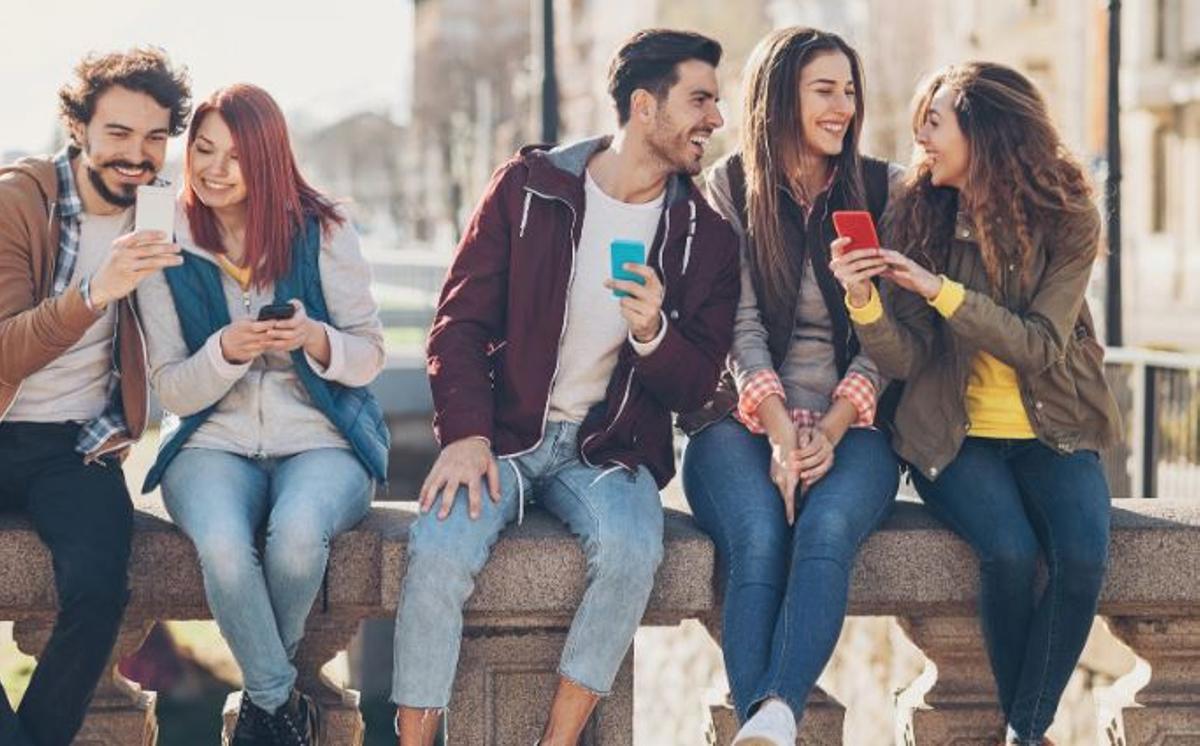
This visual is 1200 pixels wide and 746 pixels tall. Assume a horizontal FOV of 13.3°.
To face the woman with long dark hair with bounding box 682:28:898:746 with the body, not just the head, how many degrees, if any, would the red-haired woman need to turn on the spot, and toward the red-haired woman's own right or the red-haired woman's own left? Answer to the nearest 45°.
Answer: approximately 90° to the red-haired woman's own left

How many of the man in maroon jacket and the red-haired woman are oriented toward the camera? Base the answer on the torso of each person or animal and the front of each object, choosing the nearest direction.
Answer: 2

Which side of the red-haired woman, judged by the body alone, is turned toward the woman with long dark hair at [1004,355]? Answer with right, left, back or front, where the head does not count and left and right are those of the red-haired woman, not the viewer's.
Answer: left

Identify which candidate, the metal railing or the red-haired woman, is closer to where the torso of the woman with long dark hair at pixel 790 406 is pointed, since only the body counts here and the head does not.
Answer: the red-haired woman

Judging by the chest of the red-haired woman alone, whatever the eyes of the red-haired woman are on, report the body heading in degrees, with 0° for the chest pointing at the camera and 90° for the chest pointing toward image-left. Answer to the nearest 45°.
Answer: approximately 0°

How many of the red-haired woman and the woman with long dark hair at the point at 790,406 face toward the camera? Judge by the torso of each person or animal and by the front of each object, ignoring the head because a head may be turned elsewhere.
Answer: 2

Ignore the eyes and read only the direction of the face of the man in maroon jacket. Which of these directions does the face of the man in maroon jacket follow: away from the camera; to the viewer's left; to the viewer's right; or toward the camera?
to the viewer's right
